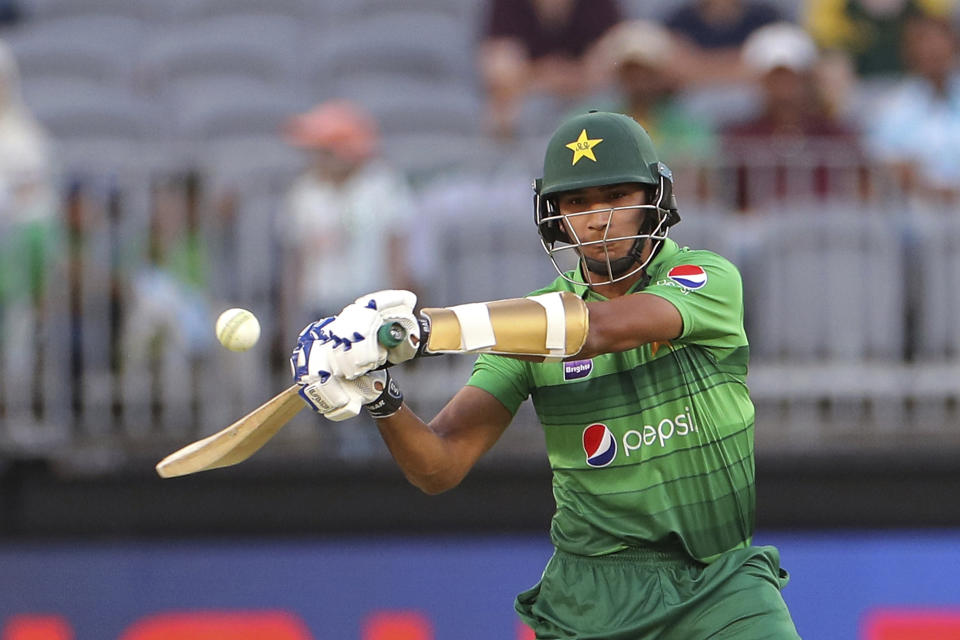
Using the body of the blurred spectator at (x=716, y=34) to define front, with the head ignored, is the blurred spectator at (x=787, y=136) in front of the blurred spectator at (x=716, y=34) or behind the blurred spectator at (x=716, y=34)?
in front

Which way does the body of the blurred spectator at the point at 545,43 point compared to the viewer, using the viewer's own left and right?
facing the viewer

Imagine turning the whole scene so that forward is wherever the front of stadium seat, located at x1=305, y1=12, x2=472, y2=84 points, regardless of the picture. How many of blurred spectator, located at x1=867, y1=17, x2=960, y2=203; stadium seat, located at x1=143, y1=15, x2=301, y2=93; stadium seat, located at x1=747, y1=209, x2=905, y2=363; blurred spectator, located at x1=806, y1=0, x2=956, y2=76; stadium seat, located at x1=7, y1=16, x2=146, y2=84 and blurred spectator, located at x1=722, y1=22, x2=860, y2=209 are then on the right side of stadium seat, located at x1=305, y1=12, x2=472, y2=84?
2

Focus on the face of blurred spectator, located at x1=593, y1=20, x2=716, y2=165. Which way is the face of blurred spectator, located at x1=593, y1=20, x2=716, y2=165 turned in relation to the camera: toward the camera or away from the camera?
toward the camera

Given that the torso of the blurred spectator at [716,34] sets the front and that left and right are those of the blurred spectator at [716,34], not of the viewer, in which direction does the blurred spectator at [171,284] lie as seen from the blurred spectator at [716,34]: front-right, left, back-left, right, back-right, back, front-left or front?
front-right

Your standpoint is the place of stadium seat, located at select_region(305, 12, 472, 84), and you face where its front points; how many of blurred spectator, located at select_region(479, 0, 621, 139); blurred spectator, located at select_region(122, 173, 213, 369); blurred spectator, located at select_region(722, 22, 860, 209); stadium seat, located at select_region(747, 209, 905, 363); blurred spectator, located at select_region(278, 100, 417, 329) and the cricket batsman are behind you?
0

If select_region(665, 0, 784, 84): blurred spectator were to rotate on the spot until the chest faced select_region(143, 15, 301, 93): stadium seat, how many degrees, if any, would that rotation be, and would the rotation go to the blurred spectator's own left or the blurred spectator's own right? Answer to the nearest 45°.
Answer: approximately 90° to the blurred spectator's own right

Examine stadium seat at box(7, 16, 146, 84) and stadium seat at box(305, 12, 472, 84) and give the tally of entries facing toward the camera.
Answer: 2

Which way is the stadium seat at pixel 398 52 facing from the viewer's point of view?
toward the camera

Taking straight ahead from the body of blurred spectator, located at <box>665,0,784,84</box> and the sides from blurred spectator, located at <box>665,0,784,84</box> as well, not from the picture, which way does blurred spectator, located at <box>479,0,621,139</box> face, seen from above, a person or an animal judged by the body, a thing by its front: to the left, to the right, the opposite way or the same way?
the same way

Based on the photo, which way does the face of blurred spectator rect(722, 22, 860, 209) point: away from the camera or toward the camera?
toward the camera

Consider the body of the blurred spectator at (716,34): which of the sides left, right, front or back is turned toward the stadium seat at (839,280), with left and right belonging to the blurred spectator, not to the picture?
front

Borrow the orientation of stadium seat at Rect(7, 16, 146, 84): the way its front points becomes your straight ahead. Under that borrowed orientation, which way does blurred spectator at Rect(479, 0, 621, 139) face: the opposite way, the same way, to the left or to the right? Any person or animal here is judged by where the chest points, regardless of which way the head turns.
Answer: the same way

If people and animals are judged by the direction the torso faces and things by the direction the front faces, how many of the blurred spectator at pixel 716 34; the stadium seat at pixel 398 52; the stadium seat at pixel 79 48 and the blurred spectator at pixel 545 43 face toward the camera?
4

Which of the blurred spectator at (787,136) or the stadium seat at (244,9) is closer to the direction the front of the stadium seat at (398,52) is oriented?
the blurred spectator

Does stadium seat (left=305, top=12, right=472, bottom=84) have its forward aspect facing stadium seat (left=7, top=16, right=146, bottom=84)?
no

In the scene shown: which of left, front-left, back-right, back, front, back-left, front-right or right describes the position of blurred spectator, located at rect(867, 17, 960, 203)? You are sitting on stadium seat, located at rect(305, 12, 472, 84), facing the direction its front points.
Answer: front-left

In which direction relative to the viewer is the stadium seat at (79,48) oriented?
toward the camera
